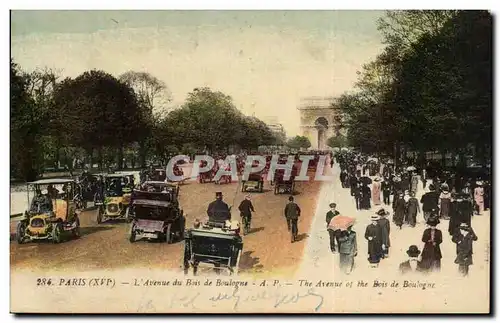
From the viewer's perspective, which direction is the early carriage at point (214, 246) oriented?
away from the camera

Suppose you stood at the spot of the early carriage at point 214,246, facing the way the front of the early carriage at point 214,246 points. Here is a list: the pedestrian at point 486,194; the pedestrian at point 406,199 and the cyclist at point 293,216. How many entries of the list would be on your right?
3

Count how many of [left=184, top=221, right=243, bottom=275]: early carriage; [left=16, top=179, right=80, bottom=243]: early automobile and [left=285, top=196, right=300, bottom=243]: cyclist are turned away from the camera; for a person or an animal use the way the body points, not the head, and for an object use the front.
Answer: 2

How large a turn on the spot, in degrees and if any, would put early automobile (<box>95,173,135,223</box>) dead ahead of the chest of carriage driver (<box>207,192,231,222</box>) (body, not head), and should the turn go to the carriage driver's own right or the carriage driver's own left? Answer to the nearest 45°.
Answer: approximately 90° to the carriage driver's own left

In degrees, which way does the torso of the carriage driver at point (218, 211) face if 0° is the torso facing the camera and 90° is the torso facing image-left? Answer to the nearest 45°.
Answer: approximately 180°

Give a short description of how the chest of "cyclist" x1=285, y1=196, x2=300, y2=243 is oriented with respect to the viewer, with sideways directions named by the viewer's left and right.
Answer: facing away from the viewer

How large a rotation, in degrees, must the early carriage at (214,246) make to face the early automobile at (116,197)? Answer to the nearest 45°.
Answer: approximately 90° to its left

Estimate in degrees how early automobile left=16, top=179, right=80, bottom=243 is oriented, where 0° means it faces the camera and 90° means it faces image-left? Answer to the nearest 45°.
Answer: approximately 45°
